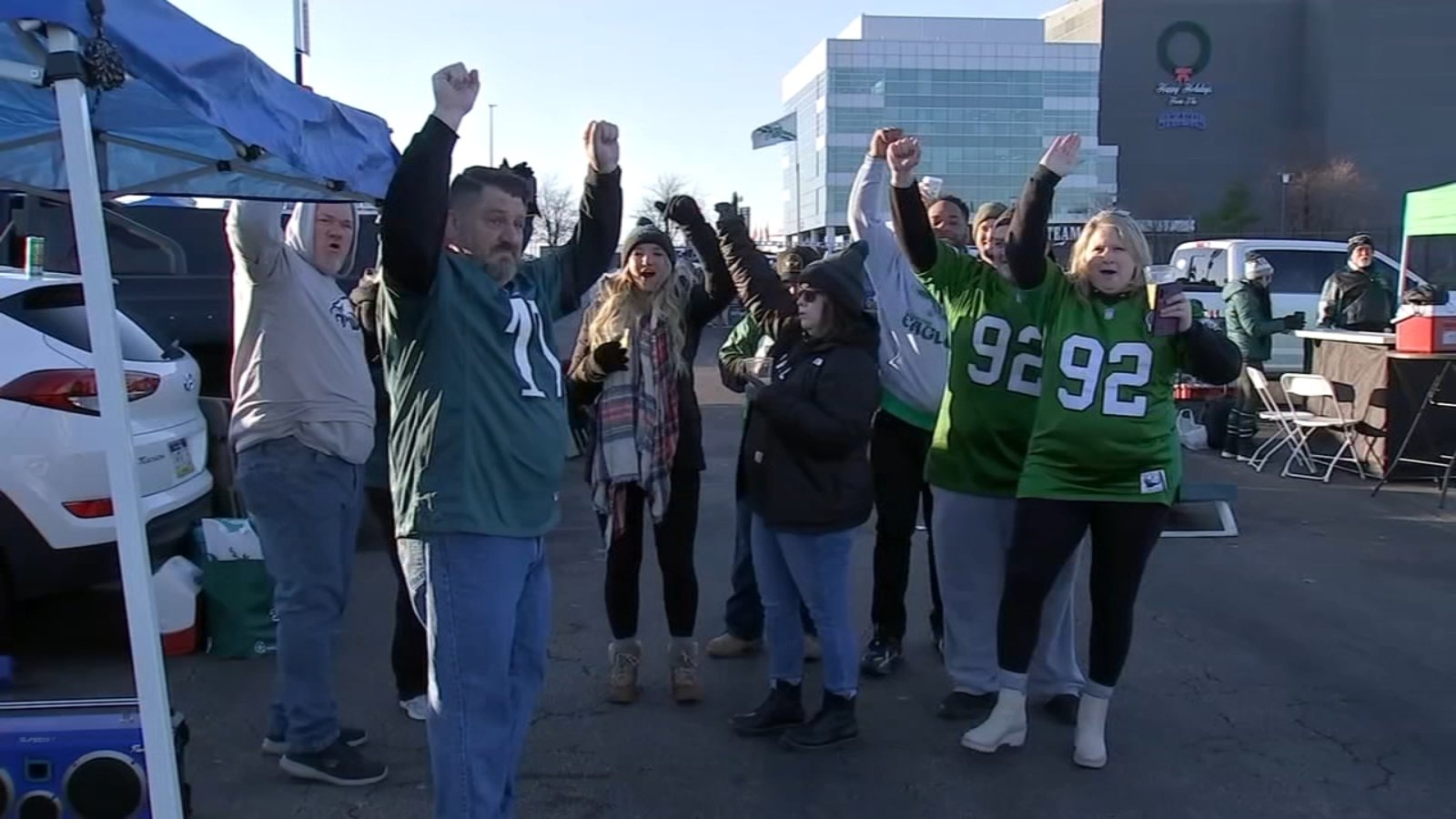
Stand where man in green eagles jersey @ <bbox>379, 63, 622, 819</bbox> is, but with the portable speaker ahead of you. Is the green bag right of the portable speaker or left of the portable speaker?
right

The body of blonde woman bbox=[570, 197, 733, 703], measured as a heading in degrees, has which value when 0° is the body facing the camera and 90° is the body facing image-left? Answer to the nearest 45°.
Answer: approximately 0°

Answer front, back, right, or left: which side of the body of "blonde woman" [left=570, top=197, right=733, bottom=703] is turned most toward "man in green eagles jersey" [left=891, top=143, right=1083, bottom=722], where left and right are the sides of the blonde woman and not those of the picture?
left

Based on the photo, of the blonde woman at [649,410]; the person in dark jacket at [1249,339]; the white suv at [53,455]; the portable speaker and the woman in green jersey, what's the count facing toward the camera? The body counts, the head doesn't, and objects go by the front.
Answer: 3

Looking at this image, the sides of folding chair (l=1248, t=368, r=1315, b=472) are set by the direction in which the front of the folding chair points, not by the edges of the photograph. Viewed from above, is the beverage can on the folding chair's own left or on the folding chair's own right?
on the folding chair's own right
